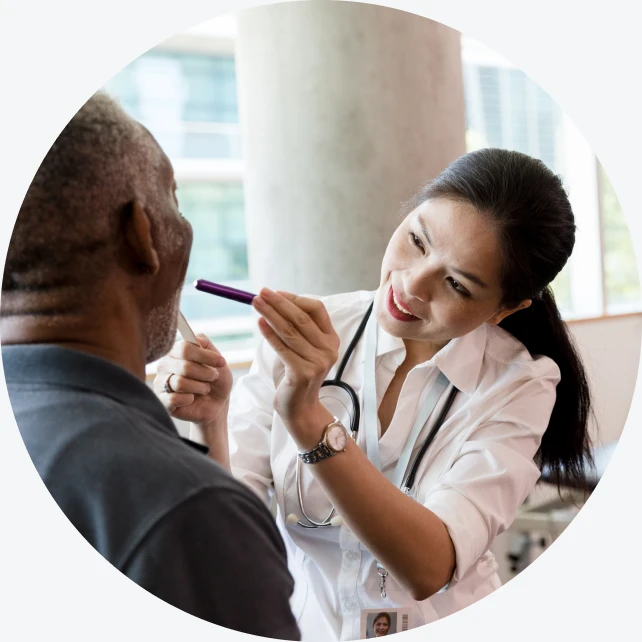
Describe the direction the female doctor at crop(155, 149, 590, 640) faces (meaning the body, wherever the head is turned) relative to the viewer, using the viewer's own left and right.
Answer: facing the viewer and to the left of the viewer

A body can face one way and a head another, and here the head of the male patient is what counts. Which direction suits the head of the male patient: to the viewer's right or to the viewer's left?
to the viewer's right

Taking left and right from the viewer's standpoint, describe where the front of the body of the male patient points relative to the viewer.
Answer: facing away from the viewer and to the right of the viewer

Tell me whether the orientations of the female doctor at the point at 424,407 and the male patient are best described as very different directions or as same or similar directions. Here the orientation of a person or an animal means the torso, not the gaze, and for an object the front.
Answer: very different directions
